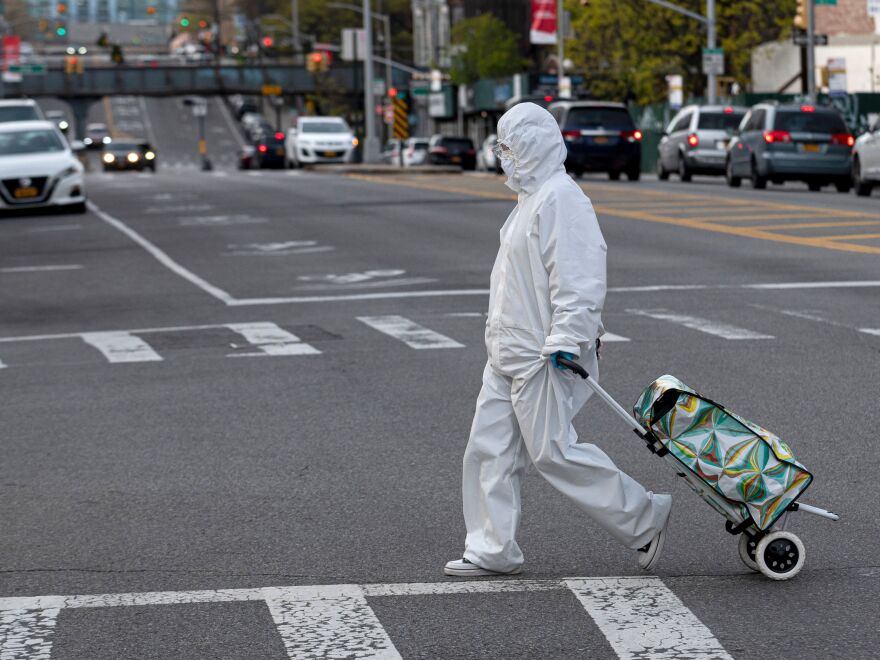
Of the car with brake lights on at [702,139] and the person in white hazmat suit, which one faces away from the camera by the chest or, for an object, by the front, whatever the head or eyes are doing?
the car with brake lights on

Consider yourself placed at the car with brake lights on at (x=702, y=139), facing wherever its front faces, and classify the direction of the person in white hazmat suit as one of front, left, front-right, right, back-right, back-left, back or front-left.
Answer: back

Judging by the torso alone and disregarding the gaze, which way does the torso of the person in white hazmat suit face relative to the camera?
to the viewer's left

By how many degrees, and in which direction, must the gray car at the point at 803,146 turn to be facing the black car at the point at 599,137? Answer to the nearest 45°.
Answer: approximately 45° to its left

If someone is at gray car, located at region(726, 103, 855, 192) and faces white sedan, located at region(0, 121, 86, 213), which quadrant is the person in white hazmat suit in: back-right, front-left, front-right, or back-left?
front-left

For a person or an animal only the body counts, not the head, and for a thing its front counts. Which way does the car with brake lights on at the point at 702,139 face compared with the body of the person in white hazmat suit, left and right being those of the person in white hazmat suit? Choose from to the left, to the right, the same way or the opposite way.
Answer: to the right

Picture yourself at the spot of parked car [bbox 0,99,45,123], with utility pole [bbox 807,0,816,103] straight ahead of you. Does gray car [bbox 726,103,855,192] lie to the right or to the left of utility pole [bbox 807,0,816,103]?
right

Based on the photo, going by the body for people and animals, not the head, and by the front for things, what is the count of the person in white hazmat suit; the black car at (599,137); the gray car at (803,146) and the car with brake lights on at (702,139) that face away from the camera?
3

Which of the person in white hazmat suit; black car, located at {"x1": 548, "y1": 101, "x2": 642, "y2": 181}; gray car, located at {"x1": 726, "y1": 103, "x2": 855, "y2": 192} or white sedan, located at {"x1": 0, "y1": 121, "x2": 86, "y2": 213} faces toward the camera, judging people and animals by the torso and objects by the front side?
the white sedan

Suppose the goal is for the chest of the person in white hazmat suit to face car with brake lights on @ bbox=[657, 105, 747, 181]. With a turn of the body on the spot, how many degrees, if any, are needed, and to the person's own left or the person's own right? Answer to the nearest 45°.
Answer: approximately 90° to the person's own right

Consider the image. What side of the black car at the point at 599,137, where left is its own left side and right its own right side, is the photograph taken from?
back

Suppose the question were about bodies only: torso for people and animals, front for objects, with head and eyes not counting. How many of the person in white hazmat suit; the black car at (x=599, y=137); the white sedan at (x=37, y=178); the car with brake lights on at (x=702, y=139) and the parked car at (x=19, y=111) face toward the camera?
2

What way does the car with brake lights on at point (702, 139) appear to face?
away from the camera

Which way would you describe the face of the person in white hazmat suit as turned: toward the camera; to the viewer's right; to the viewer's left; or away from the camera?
to the viewer's left

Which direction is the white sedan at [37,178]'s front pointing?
toward the camera

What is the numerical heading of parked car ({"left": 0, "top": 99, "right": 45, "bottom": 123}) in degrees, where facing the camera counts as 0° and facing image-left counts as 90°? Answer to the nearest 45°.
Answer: approximately 0°

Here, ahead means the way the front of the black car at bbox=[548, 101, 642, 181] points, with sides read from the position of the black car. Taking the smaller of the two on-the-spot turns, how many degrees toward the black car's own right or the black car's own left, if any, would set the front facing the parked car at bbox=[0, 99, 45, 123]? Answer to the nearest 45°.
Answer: approximately 90° to the black car's own left

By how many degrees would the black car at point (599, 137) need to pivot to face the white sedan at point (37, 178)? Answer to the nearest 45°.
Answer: approximately 135° to its left

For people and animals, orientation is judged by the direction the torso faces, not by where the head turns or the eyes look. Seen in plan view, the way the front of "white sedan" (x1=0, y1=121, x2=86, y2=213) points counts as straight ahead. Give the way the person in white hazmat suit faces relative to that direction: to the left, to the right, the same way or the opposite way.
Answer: to the right

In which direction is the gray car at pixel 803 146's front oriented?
away from the camera

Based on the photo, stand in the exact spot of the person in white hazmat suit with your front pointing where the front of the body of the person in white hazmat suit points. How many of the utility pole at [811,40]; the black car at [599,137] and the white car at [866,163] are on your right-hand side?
3
